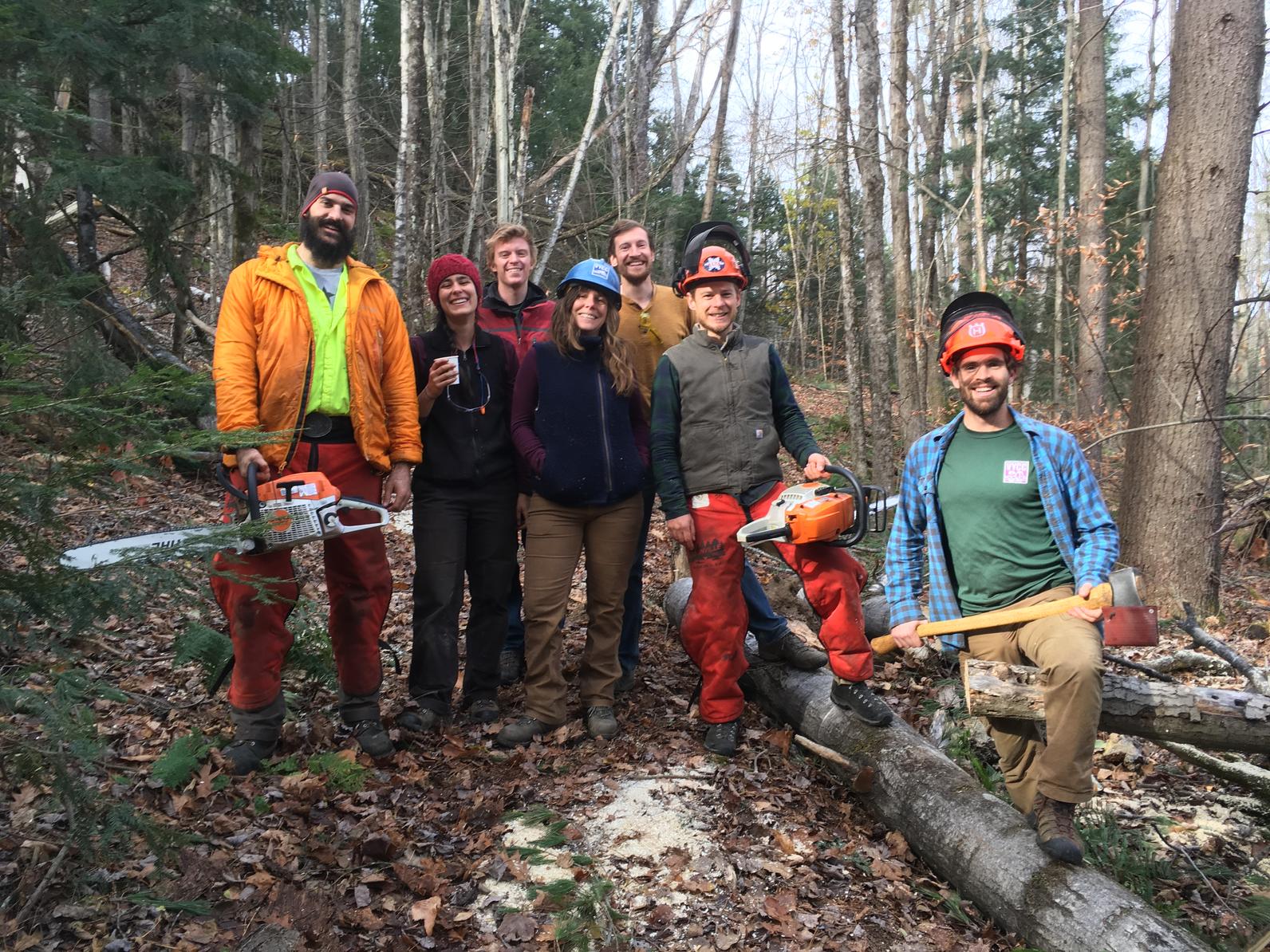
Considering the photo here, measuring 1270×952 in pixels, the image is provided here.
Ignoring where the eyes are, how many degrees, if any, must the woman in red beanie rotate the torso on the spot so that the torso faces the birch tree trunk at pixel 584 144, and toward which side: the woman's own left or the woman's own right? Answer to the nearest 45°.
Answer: approximately 180°

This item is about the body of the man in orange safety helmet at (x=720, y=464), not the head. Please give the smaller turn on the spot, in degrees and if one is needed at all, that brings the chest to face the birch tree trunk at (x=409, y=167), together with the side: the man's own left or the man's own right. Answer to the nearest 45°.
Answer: approximately 135° to the man's own right

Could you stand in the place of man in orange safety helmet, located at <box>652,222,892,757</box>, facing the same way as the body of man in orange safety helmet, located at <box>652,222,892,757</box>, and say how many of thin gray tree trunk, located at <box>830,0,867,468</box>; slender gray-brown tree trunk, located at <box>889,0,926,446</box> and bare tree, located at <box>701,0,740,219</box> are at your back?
3

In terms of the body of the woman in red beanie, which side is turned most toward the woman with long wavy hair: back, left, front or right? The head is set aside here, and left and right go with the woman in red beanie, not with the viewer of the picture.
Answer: left

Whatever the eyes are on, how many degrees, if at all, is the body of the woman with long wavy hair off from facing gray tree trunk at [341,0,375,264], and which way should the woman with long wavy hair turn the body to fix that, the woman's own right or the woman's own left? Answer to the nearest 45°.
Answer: approximately 180°

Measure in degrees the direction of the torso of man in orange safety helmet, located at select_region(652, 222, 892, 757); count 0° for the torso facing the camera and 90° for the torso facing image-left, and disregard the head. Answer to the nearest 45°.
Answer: approximately 0°

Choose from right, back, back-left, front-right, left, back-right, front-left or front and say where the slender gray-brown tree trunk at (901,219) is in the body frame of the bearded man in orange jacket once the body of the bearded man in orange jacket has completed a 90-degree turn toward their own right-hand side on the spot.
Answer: back-right
